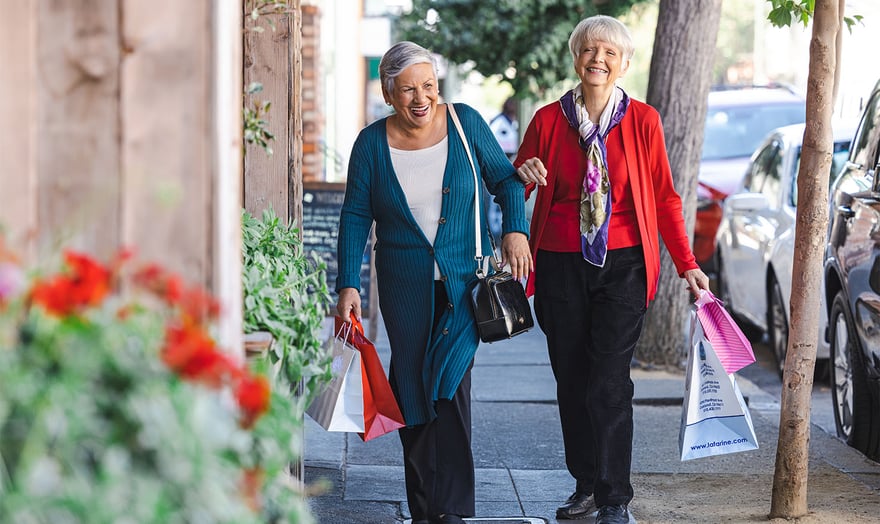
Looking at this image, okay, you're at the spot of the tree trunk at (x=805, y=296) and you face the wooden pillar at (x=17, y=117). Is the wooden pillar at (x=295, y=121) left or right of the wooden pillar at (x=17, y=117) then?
right

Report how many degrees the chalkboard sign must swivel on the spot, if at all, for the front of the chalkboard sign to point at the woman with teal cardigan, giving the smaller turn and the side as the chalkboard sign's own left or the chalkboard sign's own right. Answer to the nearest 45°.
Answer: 0° — it already faces them

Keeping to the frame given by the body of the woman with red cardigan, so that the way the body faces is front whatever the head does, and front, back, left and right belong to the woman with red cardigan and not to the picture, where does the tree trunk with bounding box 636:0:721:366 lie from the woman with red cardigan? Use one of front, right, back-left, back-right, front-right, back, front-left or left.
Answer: back

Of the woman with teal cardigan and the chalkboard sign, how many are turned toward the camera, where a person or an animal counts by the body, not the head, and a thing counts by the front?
2

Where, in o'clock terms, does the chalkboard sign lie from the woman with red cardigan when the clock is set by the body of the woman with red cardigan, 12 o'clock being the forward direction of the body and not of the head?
The chalkboard sign is roughly at 5 o'clock from the woman with red cardigan.

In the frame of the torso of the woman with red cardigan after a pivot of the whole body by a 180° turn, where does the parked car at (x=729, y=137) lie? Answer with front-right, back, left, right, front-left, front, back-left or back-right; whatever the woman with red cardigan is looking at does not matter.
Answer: front
